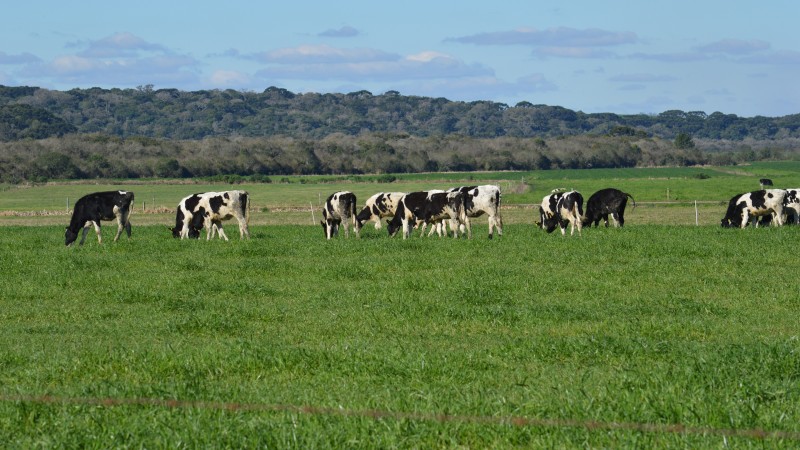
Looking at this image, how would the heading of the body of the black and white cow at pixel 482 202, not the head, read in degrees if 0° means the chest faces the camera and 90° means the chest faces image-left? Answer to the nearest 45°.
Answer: approximately 90°

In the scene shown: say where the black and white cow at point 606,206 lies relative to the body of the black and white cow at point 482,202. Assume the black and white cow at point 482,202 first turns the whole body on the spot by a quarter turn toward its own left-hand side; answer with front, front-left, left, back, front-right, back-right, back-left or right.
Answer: back-left

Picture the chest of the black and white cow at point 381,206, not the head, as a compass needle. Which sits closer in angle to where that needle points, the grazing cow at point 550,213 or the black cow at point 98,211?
the black cow

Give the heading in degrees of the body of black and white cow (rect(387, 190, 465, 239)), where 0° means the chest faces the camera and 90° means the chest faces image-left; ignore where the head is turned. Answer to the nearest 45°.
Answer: approximately 90°

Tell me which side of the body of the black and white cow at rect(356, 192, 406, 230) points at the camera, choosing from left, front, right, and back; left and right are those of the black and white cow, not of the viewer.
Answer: left

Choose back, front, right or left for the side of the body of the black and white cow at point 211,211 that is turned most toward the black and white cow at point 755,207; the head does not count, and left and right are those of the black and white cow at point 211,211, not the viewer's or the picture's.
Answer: back

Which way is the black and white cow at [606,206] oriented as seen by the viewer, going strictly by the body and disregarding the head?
to the viewer's left

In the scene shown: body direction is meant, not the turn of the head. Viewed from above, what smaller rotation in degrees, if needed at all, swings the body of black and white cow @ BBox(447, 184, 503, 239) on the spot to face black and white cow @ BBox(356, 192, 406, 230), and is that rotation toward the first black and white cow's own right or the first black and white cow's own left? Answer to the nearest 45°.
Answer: approximately 45° to the first black and white cow's own right

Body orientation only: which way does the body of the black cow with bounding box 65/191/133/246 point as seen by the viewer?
to the viewer's left
